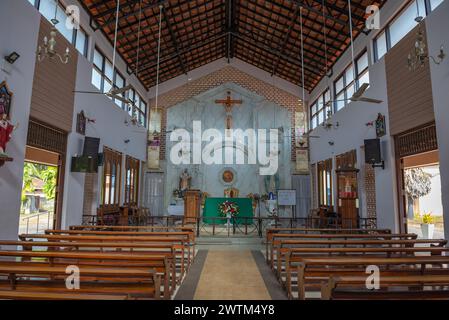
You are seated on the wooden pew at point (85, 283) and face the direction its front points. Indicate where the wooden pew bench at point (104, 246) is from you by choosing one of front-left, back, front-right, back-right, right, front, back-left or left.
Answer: front

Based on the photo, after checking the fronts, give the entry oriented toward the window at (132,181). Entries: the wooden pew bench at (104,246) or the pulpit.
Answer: the wooden pew bench

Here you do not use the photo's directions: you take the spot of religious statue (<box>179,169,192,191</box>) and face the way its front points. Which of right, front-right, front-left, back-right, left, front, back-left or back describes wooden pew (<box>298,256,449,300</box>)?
front

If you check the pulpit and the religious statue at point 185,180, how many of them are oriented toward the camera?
2

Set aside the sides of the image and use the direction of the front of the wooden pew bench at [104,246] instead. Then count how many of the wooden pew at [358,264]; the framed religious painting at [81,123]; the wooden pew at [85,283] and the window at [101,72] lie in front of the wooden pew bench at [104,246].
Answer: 2

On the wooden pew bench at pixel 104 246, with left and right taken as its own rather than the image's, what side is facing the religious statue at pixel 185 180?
front

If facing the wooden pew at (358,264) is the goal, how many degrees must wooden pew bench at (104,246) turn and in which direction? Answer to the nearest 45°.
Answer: approximately 135° to its right

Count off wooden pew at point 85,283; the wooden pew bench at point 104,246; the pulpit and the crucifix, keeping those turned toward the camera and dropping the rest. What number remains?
2

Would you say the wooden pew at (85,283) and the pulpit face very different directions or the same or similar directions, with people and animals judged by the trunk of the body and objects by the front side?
very different directions

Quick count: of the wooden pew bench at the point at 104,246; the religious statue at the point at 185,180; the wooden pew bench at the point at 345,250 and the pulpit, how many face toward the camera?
2

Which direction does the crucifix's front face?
toward the camera

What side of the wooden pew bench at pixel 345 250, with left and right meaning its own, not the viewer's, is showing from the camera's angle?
back

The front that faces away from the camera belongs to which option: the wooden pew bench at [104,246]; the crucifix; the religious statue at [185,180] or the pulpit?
the wooden pew bench

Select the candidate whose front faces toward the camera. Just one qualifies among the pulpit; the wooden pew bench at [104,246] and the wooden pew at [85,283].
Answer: the pulpit

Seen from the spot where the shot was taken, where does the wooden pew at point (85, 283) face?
facing away from the viewer

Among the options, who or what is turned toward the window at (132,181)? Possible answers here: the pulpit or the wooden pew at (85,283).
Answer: the wooden pew

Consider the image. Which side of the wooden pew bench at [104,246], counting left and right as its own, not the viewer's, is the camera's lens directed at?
back

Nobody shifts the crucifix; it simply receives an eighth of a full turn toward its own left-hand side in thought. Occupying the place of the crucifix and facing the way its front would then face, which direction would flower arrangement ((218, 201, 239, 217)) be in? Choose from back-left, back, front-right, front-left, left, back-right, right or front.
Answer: front-right

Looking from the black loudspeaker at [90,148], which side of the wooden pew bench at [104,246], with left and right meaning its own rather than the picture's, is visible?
front
